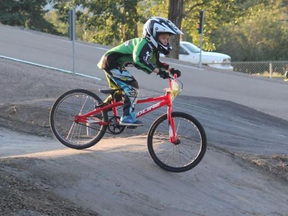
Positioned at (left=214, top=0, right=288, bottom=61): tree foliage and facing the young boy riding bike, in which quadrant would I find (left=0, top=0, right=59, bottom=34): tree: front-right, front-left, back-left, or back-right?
front-right

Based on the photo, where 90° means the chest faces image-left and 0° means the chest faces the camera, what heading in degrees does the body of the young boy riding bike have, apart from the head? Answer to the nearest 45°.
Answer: approximately 270°

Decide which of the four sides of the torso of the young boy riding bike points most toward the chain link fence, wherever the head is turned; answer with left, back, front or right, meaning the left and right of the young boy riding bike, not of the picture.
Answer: left

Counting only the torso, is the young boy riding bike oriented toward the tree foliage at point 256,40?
no

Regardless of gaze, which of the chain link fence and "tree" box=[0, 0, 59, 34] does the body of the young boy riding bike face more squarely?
the chain link fence

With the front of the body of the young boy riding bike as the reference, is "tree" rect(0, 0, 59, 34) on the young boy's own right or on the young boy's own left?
on the young boy's own left

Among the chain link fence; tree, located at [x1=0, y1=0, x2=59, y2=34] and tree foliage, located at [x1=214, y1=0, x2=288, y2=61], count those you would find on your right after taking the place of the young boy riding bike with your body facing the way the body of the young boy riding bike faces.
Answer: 0
